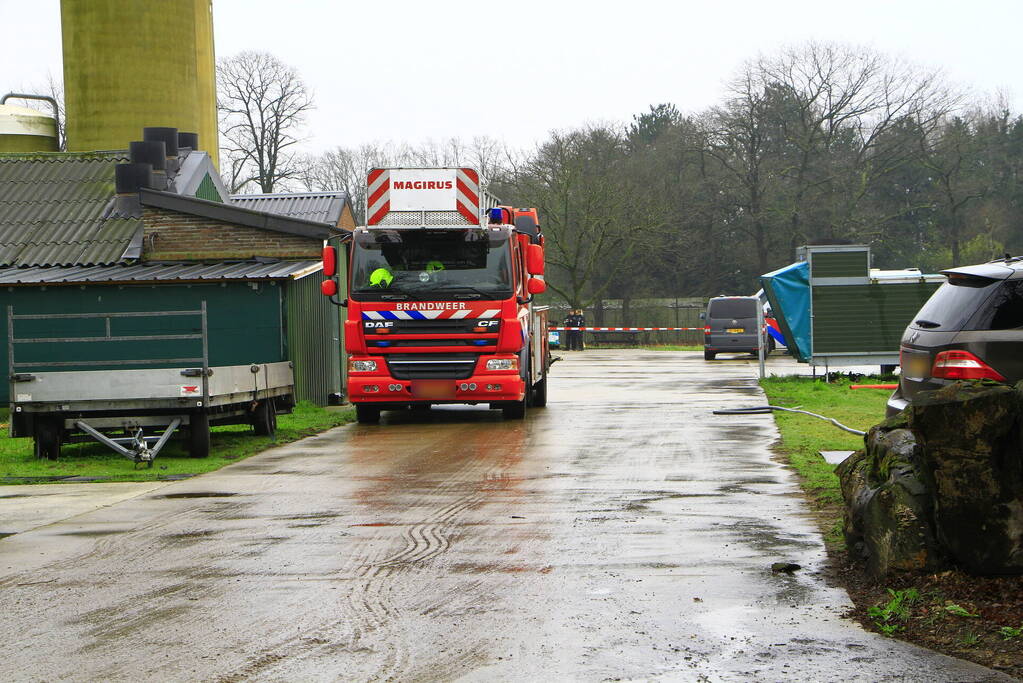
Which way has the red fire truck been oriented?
toward the camera

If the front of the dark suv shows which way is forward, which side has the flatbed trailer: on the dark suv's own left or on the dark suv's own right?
on the dark suv's own left

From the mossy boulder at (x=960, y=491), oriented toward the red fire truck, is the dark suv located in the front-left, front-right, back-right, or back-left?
front-right

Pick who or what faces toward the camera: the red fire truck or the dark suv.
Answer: the red fire truck

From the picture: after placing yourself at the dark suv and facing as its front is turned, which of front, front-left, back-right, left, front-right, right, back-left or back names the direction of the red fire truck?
left

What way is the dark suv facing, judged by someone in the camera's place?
facing away from the viewer and to the right of the viewer

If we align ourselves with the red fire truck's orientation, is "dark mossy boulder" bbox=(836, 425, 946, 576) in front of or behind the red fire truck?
in front

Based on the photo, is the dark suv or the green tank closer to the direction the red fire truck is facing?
the dark suv

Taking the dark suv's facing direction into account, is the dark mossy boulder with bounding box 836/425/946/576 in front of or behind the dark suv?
behind

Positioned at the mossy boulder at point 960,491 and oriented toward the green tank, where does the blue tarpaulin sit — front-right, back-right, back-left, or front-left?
front-right

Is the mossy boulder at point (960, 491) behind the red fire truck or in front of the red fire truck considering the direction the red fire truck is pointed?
in front

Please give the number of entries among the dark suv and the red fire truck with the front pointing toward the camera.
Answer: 1

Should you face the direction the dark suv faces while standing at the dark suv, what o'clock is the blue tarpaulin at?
The blue tarpaulin is roughly at 10 o'clock from the dark suv.

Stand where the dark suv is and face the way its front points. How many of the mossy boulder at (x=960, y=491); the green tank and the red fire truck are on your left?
2

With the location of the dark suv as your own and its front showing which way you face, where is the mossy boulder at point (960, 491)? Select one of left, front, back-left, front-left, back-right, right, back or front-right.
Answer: back-right

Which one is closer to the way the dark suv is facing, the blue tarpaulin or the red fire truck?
the blue tarpaulin
